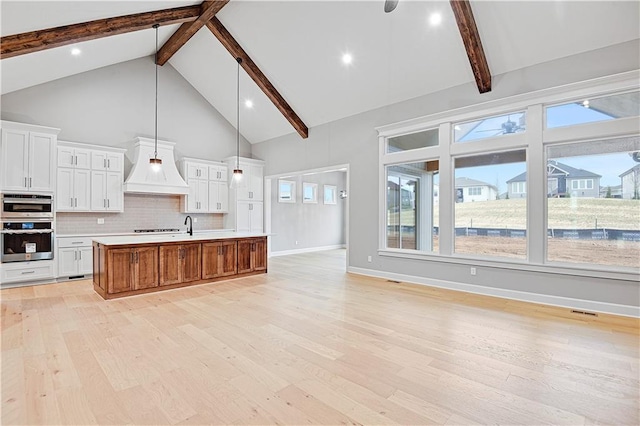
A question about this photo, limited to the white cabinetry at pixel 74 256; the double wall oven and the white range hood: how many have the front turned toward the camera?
3

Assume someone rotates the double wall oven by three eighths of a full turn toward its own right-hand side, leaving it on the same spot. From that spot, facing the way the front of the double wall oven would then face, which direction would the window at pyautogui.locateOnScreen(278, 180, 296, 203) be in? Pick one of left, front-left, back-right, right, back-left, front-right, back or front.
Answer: back-right

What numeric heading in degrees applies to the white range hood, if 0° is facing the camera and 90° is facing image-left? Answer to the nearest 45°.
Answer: approximately 0°

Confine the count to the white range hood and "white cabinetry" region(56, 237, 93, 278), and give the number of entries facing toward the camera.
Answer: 2

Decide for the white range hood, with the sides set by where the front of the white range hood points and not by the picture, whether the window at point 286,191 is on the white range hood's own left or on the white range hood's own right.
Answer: on the white range hood's own left

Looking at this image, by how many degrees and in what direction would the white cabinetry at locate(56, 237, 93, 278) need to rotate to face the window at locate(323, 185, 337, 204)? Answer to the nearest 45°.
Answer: approximately 90° to its left

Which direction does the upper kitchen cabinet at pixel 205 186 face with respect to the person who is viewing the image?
facing the viewer and to the right of the viewer

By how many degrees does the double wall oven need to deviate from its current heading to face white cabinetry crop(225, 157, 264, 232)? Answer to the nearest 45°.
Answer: approximately 90° to its left

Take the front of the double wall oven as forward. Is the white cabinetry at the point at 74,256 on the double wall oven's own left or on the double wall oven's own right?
on the double wall oven's own left

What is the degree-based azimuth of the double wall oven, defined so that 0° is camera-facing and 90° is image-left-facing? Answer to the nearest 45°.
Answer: approximately 0°
